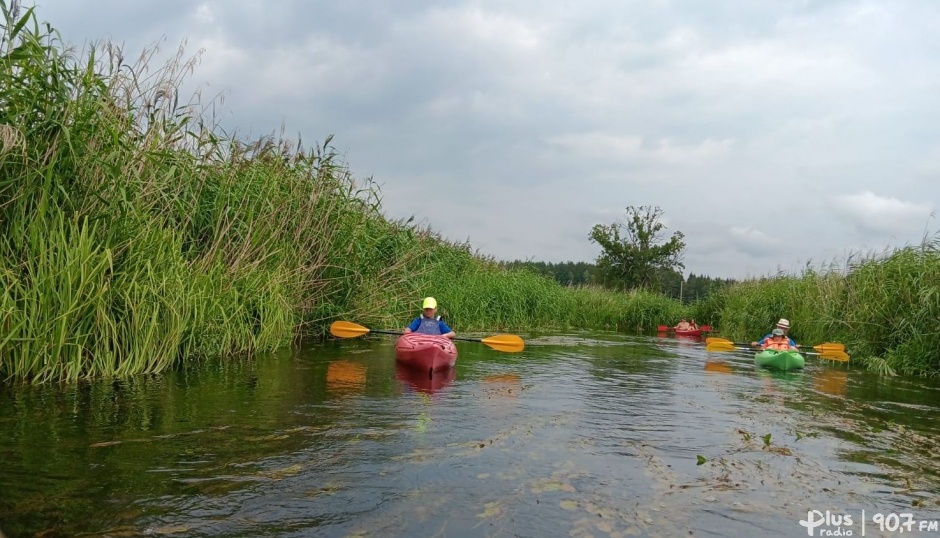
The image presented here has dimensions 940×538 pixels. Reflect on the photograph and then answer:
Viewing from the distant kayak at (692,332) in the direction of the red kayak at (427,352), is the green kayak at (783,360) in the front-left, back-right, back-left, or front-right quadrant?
front-left

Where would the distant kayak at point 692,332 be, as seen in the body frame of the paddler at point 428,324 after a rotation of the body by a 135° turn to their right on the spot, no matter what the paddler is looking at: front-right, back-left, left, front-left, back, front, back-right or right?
right

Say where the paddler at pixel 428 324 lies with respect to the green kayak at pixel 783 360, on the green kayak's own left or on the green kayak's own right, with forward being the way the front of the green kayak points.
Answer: on the green kayak's own right

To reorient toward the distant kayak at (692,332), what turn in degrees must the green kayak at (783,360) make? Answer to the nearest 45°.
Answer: approximately 180°

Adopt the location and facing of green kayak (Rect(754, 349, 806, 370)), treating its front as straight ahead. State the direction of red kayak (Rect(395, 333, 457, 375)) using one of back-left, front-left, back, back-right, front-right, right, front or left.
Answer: front-right

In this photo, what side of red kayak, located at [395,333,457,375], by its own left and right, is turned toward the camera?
front

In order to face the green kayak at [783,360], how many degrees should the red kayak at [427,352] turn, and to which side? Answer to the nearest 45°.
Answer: approximately 90° to its left

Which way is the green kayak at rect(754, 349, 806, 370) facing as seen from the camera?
toward the camera

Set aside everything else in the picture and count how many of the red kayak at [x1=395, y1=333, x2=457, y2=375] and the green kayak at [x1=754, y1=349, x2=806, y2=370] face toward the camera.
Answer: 2

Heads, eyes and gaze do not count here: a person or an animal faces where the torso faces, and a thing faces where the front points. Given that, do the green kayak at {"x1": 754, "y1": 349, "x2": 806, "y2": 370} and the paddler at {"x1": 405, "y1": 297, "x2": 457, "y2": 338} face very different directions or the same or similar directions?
same or similar directions

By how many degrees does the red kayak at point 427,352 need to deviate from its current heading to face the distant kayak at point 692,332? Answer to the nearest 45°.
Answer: approximately 135° to its left

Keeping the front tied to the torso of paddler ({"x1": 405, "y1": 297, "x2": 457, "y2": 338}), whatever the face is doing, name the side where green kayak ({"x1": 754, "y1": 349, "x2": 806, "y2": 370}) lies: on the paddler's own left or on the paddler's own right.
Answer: on the paddler's own left
